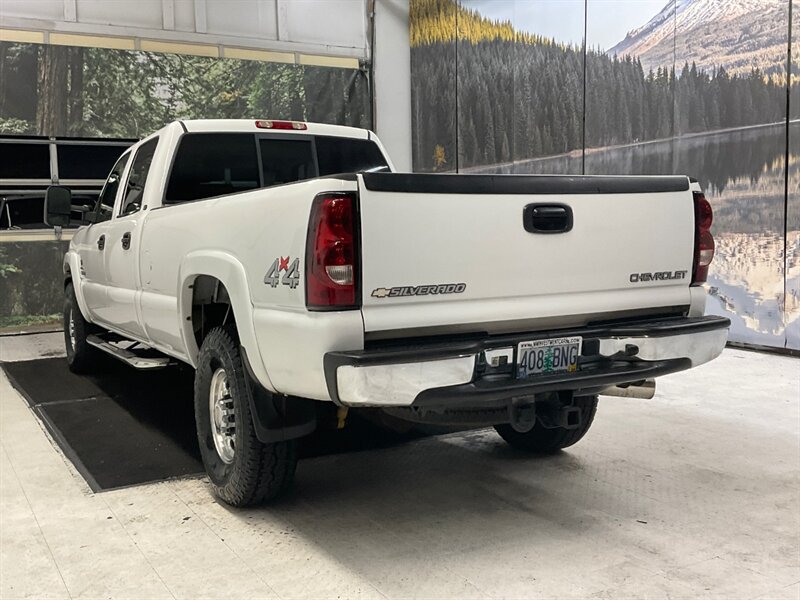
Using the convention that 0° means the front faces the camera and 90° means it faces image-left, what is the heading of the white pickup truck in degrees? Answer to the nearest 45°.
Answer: approximately 135°
